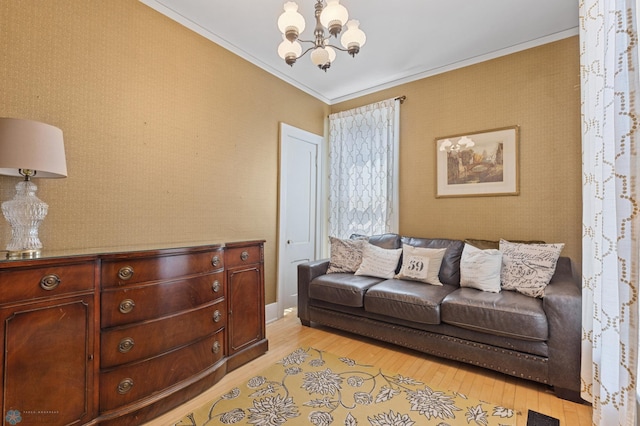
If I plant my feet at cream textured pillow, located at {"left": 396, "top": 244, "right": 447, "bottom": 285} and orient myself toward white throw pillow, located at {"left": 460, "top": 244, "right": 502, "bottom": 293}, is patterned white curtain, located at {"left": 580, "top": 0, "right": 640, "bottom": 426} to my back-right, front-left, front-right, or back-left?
front-right

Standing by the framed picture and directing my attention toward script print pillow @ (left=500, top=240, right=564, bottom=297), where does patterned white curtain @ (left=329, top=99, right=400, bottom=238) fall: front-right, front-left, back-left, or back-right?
back-right

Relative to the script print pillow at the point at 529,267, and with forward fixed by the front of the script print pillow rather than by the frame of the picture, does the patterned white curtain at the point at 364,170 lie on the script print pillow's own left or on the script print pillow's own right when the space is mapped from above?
on the script print pillow's own right

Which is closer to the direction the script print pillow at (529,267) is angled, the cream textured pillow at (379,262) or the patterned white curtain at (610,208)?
the patterned white curtain

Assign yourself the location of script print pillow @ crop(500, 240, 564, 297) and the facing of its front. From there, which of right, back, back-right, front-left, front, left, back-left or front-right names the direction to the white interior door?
right

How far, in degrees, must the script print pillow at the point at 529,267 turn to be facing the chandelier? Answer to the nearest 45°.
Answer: approximately 45° to its right

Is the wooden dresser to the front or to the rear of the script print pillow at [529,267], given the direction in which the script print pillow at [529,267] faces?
to the front

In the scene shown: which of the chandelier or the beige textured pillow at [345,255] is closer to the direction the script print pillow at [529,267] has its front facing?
the chandelier

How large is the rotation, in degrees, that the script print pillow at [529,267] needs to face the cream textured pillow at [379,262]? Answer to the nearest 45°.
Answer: approximately 90° to its right

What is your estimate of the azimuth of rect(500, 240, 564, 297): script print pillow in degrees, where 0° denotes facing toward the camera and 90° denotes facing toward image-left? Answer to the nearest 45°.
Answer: approximately 0°

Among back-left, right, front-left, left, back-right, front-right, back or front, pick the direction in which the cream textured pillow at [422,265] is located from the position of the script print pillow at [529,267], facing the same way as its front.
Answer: right

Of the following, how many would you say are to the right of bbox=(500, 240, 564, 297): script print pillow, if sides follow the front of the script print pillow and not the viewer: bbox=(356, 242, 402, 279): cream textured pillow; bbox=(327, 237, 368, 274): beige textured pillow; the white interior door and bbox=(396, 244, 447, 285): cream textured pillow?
4

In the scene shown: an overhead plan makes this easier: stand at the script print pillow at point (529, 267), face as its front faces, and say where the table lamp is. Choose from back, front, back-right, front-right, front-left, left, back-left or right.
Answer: front-right
